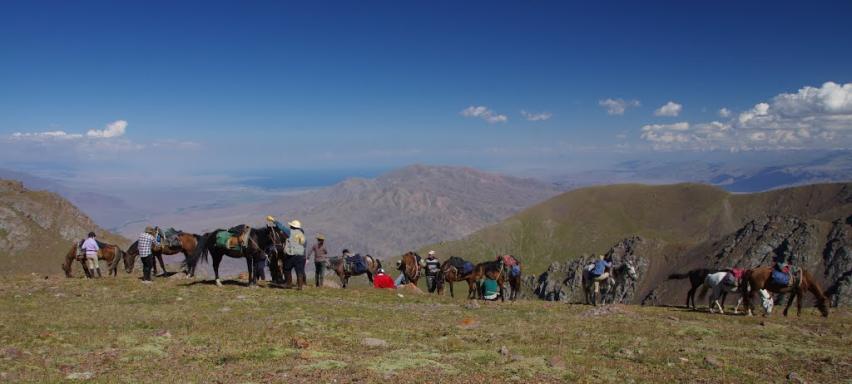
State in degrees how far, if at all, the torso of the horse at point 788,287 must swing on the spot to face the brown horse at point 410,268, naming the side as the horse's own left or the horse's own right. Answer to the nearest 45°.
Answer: approximately 180°

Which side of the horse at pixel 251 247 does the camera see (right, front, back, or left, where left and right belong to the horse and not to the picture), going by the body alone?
right

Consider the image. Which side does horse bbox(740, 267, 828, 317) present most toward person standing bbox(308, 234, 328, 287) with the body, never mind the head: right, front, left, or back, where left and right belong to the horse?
back

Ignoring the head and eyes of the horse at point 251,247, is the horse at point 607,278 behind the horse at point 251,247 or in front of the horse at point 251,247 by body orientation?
in front

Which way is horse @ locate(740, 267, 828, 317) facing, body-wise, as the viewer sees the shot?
to the viewer's right
